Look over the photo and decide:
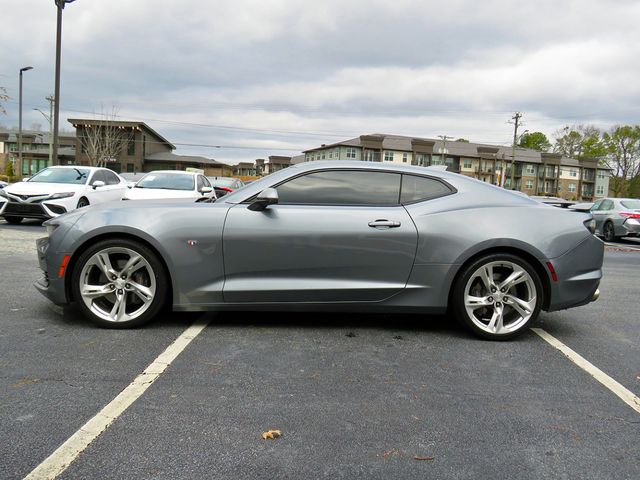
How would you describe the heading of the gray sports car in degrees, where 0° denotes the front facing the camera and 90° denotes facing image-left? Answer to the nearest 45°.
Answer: approximately 90°

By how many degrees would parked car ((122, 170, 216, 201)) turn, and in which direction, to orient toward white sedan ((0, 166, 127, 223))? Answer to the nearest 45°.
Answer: approximately 45° to its right

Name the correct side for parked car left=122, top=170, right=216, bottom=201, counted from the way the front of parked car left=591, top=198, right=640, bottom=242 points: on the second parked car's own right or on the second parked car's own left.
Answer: on the second parked car's own left

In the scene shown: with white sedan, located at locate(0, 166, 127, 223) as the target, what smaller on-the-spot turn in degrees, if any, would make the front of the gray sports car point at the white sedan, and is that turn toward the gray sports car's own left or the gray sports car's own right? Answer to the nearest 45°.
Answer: approximately 45° to the gray sports car's own right

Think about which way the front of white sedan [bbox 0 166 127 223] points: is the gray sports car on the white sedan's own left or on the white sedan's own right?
on the white sedan's own left

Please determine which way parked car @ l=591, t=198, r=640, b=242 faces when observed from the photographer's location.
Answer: facing away from the viewer and to the left of the viewer

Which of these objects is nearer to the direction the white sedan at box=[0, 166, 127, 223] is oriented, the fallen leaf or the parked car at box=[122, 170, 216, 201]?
the fallen leaf

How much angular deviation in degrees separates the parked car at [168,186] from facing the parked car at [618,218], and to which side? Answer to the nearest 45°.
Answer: approximately 135° to its left
